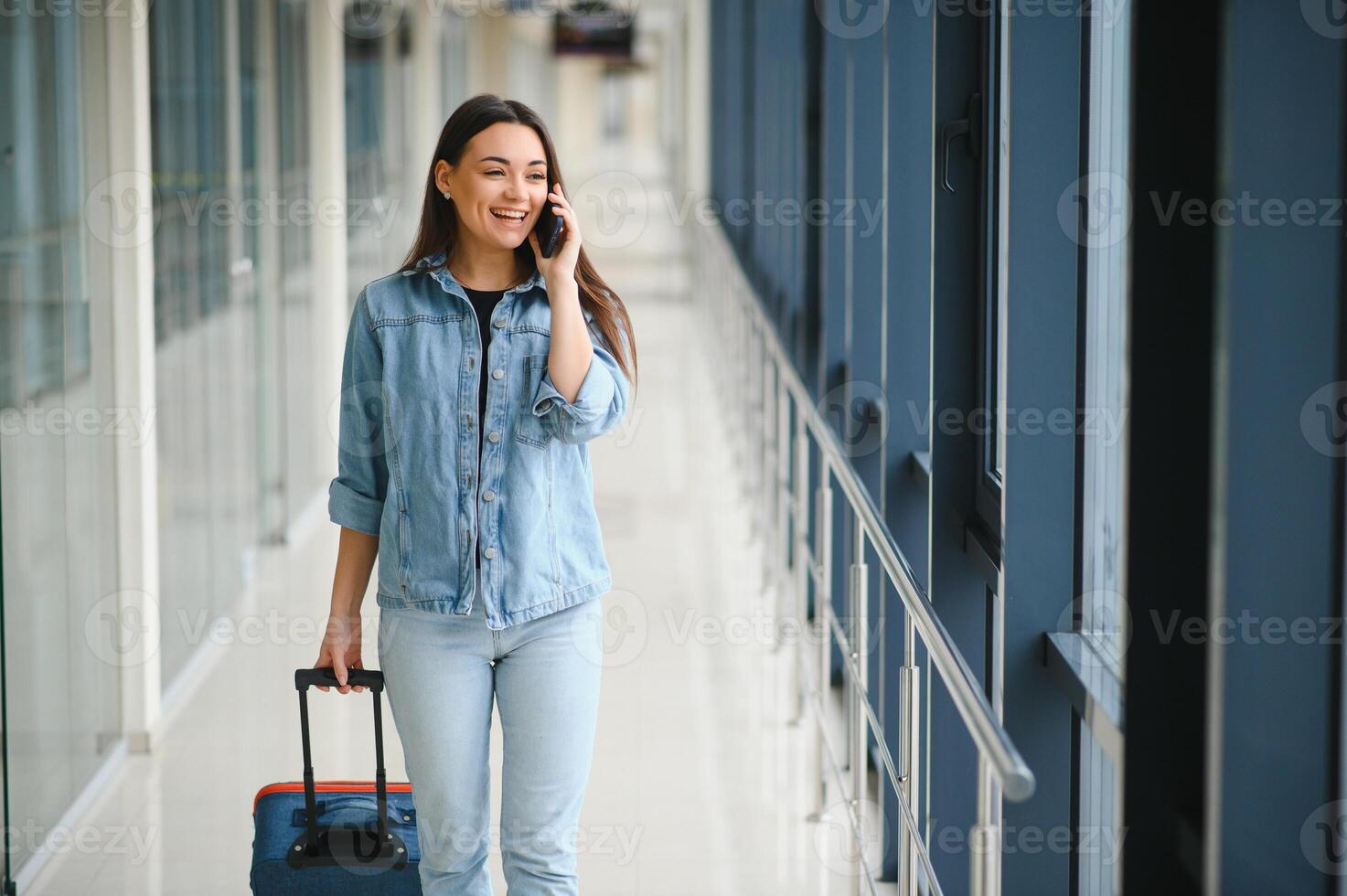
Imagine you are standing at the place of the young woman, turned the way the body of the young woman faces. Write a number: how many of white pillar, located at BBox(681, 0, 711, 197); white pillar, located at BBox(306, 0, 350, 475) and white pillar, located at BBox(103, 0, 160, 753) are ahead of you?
0

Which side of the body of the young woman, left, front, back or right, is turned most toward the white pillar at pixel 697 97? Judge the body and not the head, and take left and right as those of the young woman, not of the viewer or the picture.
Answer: back

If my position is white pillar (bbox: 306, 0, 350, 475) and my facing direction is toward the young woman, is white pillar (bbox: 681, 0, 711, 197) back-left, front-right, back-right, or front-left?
back-left

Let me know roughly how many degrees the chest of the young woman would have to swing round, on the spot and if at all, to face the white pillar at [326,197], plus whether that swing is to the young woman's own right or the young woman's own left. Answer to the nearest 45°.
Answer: approximately 180°

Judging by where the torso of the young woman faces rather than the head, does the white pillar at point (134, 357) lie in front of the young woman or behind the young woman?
behind

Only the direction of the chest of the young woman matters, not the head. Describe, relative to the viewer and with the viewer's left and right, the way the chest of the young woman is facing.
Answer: facing the viewer
